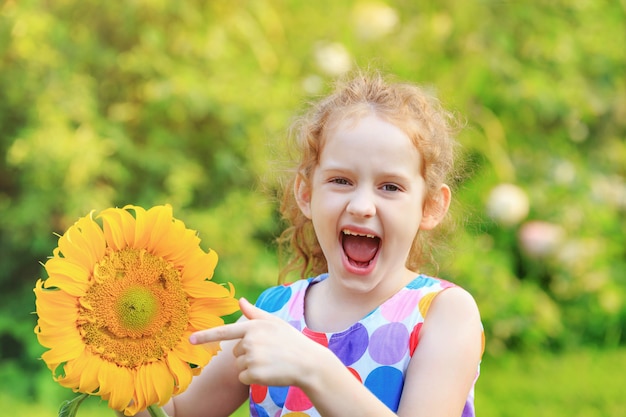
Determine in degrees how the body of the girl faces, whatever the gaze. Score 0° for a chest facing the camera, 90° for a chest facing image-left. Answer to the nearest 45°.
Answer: approximately 0°
